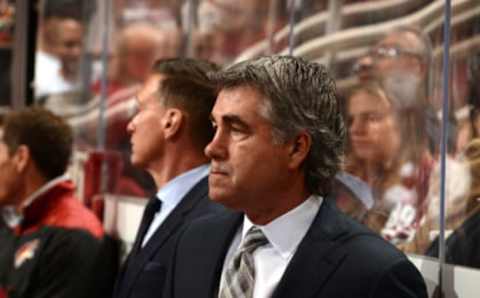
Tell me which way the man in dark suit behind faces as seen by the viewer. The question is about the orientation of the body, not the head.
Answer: to the viewer's left

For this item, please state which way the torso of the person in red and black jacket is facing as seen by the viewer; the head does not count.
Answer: to the viewer's left

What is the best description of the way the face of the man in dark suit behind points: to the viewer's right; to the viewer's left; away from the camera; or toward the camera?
to the viewer's left

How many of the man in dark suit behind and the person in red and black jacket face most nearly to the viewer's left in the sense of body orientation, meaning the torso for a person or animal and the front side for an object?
2
